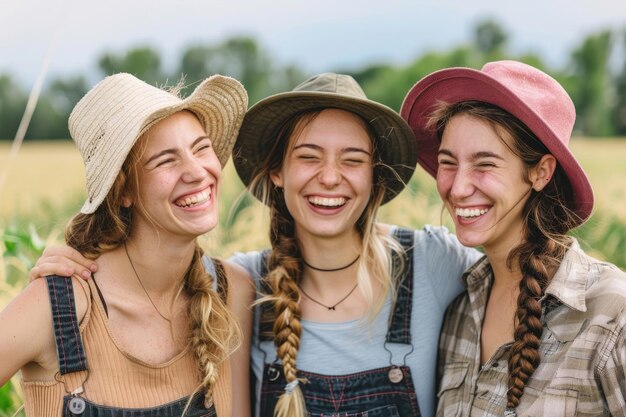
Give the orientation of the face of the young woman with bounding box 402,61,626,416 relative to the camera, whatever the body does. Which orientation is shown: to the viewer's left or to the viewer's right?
to the viewer's left

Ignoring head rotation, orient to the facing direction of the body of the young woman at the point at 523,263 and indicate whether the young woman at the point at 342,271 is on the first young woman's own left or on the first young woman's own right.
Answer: on the first young woman's own right

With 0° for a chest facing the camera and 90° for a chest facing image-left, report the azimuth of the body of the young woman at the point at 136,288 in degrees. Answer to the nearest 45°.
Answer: approximately 315°

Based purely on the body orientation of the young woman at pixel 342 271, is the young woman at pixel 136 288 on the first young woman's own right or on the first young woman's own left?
on the first young woman's own right

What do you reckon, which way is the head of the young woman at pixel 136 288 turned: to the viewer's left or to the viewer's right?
to the viewer's right

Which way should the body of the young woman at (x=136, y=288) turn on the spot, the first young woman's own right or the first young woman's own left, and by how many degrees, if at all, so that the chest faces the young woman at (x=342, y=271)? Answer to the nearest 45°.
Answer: approximately 45° to the first young woman's own left
